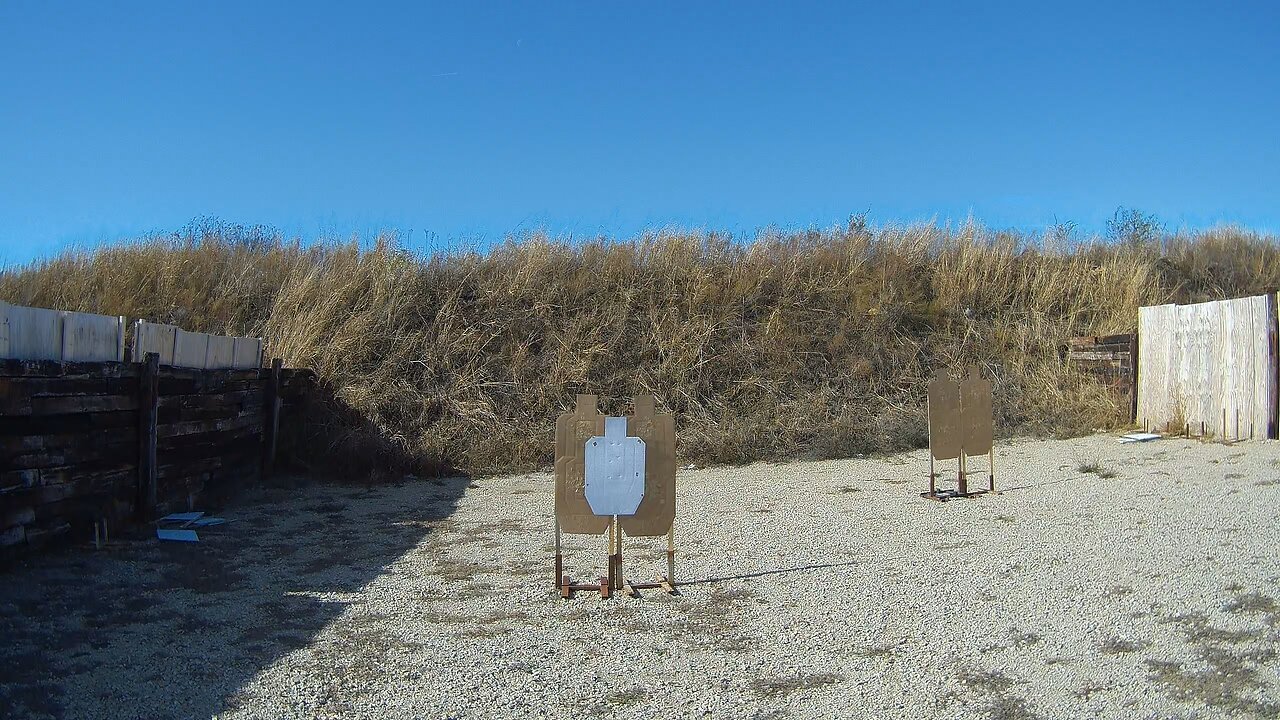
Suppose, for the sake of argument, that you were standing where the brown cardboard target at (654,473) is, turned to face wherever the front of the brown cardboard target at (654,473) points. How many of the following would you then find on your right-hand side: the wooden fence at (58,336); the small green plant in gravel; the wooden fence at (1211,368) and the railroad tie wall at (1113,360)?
1

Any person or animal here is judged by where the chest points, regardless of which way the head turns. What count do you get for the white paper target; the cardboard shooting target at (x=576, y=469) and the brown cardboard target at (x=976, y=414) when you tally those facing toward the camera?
3

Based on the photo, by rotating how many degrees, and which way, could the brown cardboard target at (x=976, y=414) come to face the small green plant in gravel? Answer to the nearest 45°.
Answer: approximately 135° to its left

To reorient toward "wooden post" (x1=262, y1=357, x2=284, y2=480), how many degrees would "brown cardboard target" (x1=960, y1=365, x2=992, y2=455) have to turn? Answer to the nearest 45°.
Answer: approximately 90° to its right

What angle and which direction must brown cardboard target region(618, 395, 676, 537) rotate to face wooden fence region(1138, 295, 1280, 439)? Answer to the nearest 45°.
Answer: approximately 135° to its left

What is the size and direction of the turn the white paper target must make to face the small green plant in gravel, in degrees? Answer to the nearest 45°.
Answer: approximately 135° to its left
